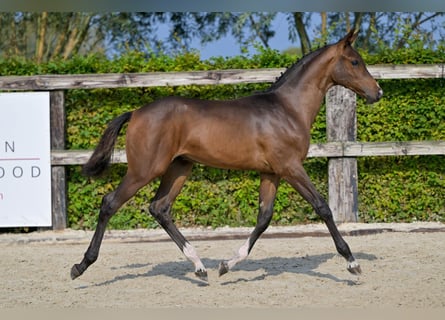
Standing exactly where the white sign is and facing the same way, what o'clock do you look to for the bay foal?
The bay foal is roughly at 11 o'clock from the white sign.

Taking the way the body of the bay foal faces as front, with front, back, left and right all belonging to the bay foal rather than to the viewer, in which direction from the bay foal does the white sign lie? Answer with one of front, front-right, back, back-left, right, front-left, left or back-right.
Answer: back-left

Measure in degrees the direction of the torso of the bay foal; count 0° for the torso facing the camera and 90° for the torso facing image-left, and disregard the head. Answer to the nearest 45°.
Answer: approximately 270°

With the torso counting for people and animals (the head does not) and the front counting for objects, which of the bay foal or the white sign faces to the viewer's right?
the bay foal

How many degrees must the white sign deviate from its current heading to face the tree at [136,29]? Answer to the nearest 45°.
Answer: approximately 180°

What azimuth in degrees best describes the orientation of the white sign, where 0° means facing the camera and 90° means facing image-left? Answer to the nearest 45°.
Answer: approximately 0°

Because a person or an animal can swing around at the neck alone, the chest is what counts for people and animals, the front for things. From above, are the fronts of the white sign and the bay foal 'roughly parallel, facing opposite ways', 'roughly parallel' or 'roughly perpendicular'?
roughly perpendicular

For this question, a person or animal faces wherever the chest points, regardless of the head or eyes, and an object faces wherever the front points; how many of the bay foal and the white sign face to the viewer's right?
1
